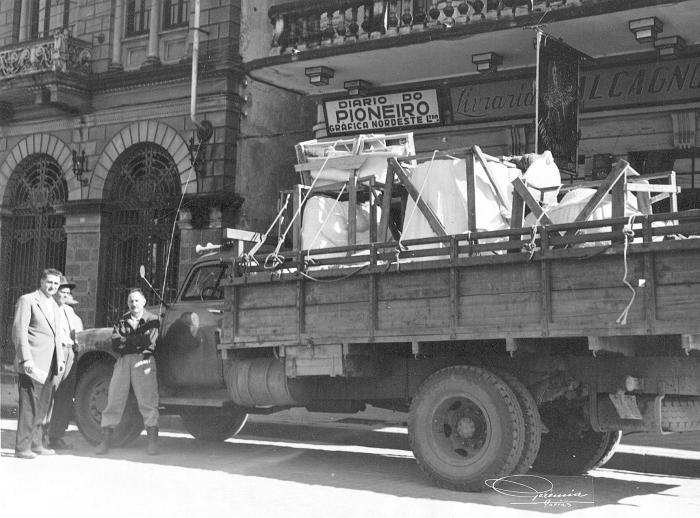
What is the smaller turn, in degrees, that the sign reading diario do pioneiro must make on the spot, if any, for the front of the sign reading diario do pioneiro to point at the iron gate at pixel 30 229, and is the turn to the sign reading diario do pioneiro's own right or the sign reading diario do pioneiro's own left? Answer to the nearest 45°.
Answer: approximately 135° to the sign reading diario do pioneiro's own right

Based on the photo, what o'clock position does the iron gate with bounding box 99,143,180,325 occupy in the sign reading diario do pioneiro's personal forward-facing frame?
The iron gate is roughly at 4 o'clock from the sign reading diario do pioneiro.

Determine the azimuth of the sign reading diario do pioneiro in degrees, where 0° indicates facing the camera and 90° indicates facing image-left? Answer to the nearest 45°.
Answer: approximately 0°

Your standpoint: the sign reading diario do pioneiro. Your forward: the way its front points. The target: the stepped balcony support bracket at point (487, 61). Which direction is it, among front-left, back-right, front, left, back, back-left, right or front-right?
front-left

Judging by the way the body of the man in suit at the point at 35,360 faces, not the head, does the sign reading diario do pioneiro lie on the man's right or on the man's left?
on the man's left

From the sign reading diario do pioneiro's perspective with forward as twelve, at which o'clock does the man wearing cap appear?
The man wearing cap is roughly at 1 o'clock from the sign reading diario do pioneiro.

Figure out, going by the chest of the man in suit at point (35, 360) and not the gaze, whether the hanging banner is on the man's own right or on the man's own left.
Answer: on the man's own left

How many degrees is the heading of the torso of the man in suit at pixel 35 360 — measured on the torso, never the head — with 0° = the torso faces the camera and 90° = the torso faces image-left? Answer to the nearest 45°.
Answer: approximately 315°

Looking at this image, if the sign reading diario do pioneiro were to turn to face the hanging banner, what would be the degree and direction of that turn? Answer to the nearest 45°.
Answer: approximately 45° to its left

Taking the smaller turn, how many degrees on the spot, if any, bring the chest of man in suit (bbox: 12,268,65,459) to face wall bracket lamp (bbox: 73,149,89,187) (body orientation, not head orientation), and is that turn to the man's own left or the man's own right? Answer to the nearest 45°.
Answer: approximately 135° to the man's own left
